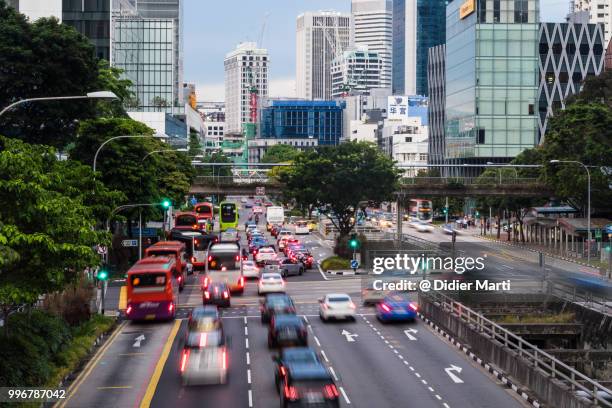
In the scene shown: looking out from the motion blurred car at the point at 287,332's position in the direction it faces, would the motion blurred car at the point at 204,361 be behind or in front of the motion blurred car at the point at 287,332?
behind

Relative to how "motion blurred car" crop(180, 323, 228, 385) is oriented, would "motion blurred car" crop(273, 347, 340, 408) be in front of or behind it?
behind

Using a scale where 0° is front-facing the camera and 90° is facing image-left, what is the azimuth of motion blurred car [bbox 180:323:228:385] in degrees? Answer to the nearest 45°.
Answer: approximately 180°

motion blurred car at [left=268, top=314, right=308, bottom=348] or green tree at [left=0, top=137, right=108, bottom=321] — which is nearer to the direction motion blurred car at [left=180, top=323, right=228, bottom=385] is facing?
the motion blurred car

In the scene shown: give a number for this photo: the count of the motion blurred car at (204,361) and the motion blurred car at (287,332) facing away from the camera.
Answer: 2

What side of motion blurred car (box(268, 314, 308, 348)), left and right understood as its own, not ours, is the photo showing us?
back

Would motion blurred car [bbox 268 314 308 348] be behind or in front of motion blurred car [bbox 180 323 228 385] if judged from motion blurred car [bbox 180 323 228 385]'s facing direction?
in front

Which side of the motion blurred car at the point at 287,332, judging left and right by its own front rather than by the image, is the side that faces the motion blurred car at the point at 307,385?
back
